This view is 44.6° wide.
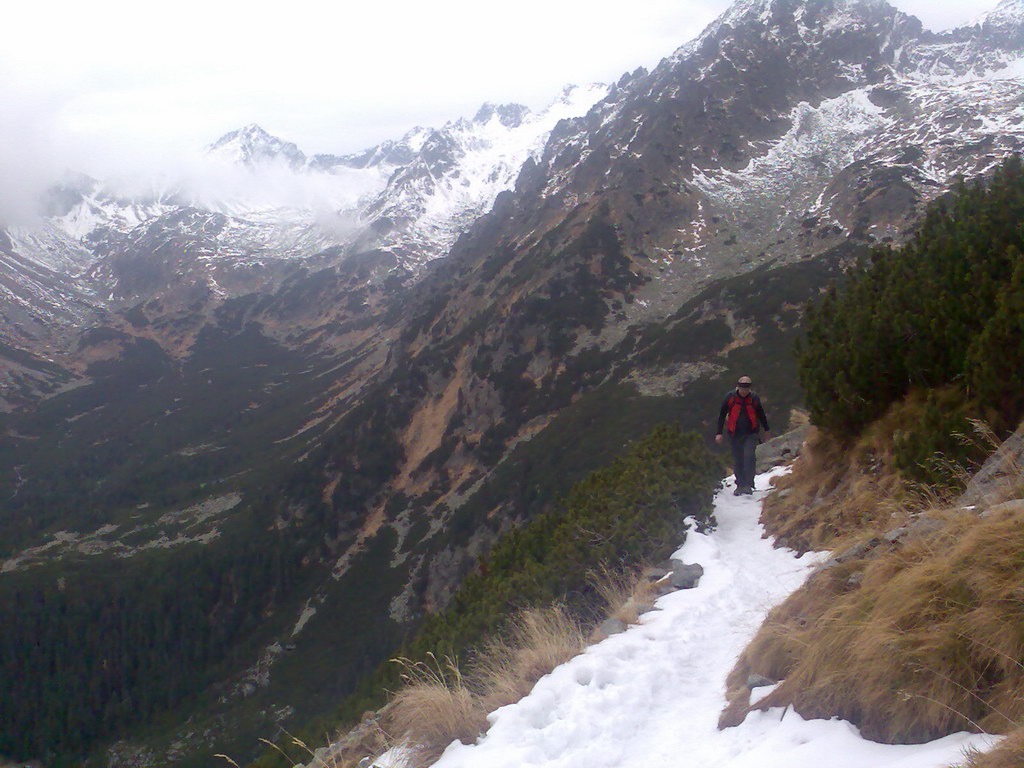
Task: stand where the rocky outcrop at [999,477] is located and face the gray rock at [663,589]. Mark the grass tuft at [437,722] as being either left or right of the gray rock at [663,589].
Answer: left

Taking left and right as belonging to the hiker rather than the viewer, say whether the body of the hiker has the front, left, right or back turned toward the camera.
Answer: front

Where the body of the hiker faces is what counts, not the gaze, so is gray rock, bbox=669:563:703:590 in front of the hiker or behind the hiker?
in front

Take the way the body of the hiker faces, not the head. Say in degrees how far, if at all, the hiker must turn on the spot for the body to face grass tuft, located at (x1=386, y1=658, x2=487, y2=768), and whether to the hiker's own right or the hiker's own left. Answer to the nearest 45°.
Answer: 0° — they already face it

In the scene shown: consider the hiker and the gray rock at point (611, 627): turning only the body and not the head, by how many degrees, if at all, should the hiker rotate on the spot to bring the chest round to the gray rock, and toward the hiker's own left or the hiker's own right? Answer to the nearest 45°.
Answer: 0° — they already face it

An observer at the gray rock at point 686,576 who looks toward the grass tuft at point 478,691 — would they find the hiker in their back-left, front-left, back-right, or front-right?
back-right

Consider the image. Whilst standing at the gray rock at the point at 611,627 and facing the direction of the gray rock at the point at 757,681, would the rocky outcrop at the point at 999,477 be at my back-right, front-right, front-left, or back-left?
front-left

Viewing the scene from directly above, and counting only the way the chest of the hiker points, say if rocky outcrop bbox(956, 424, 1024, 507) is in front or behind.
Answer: in front
